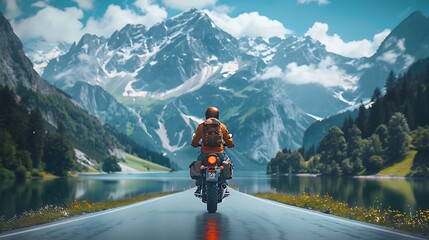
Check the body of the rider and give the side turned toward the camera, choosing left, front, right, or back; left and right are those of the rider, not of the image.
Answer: back

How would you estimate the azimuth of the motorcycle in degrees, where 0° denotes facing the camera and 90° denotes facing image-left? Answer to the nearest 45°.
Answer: approximately 180°
